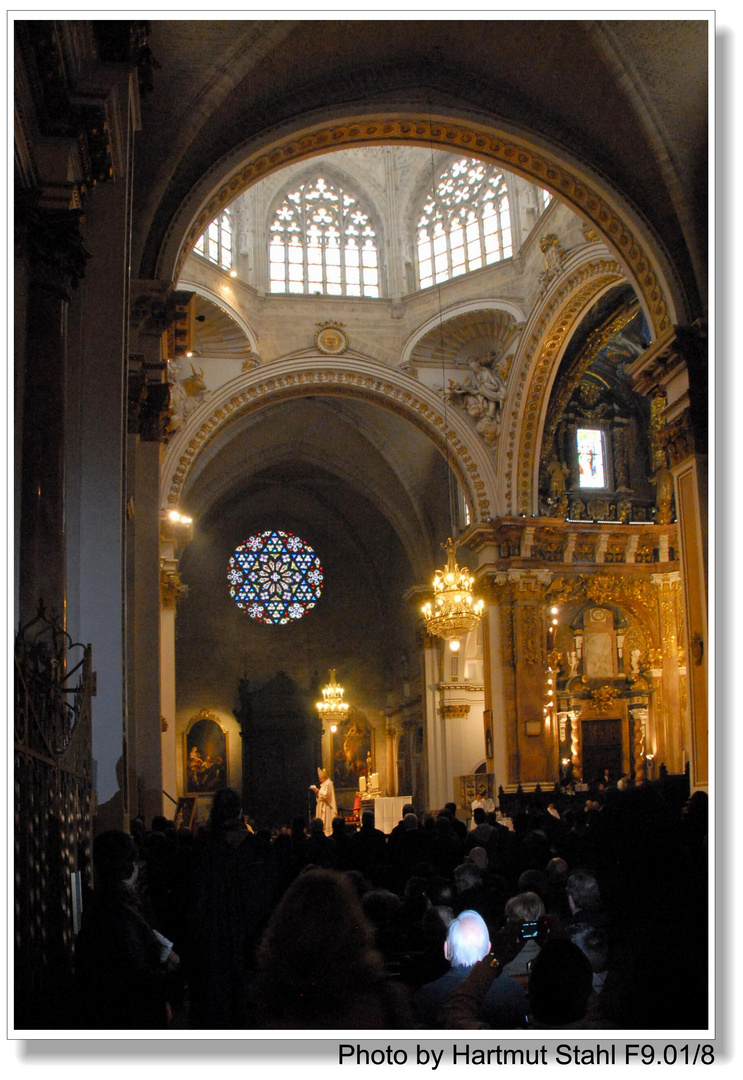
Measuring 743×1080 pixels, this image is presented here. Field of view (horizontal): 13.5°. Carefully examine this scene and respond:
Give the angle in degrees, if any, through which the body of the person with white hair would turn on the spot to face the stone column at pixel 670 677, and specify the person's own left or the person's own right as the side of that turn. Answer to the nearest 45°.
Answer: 0° — they already face it

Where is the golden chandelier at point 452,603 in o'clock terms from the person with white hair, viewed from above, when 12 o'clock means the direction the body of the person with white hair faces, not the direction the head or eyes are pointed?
The golden chandelier is roughly at 12 o'clock from the person with white hair.

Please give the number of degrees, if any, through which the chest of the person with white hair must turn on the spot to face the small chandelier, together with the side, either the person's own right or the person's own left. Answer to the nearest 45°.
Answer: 0° — they already face it

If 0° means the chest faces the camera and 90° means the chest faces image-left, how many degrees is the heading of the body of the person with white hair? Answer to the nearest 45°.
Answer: approximately 180°

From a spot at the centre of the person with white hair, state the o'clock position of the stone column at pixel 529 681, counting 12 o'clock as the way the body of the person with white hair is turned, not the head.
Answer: The stone column is roughly at 12 o'clock from the person with white hair.

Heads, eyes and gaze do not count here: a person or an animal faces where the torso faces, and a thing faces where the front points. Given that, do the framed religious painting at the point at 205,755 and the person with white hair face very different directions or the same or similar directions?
very different directions
